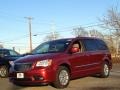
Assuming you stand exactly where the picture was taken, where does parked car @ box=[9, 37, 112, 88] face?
facing the viewer and to the left of the viewer

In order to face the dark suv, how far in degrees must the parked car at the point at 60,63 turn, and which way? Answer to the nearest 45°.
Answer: approximately 90° to its right
